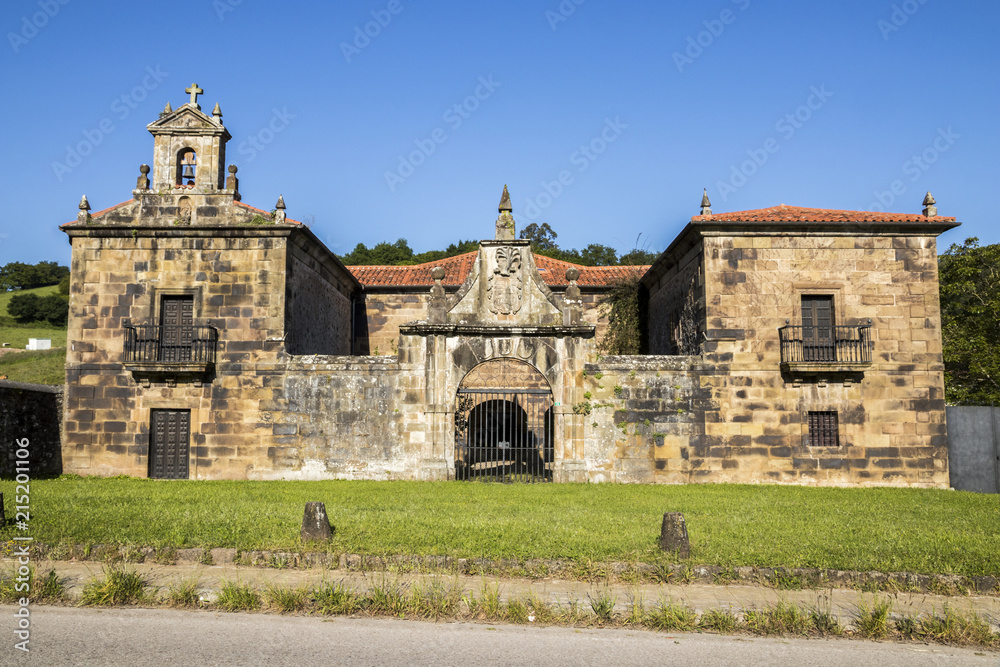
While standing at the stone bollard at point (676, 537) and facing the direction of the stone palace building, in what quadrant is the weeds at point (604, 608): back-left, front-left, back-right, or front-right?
back-left

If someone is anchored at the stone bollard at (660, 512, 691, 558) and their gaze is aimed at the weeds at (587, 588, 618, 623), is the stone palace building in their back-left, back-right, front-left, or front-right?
back-right

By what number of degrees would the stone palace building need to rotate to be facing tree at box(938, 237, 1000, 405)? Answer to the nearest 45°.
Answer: approximately 135° to its left

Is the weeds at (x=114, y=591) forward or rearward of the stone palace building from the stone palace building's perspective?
forward

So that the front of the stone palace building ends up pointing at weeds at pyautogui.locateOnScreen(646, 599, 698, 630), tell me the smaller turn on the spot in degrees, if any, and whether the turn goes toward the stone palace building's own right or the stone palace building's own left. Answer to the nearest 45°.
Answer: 0° — it already faces it

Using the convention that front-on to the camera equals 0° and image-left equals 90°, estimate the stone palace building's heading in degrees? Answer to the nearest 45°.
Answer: approximately 0°

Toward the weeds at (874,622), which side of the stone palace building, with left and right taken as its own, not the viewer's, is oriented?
front

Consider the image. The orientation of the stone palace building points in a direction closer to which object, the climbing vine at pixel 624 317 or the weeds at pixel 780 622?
the weeds

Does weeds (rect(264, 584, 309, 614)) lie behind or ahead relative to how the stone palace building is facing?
ahead

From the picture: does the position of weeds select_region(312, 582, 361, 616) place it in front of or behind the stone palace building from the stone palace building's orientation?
in front

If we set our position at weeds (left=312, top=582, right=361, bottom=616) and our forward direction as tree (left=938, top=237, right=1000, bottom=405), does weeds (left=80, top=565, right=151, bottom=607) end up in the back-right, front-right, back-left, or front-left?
back-left

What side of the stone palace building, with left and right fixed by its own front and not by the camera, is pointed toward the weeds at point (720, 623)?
front

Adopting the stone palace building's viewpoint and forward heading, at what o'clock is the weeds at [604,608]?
The weeds is roughly at 12 o'clock from the stone palace building.
